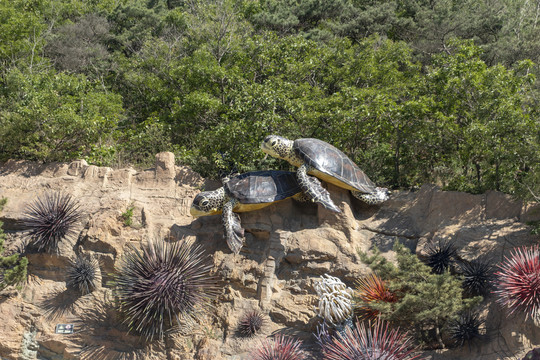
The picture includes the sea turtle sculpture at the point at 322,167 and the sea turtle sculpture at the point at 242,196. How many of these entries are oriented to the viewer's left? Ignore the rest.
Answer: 2

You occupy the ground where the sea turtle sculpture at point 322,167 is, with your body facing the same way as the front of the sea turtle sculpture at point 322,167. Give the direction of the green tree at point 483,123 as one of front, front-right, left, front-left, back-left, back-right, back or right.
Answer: back

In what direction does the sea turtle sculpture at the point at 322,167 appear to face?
to the viewer's left

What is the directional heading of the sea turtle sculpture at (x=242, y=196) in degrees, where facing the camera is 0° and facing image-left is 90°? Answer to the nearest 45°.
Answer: approximately 90°

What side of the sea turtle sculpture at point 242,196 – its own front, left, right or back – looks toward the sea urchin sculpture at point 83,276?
front

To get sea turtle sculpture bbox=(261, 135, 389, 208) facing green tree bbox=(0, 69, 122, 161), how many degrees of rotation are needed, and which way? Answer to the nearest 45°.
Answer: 0° — it already faces it
